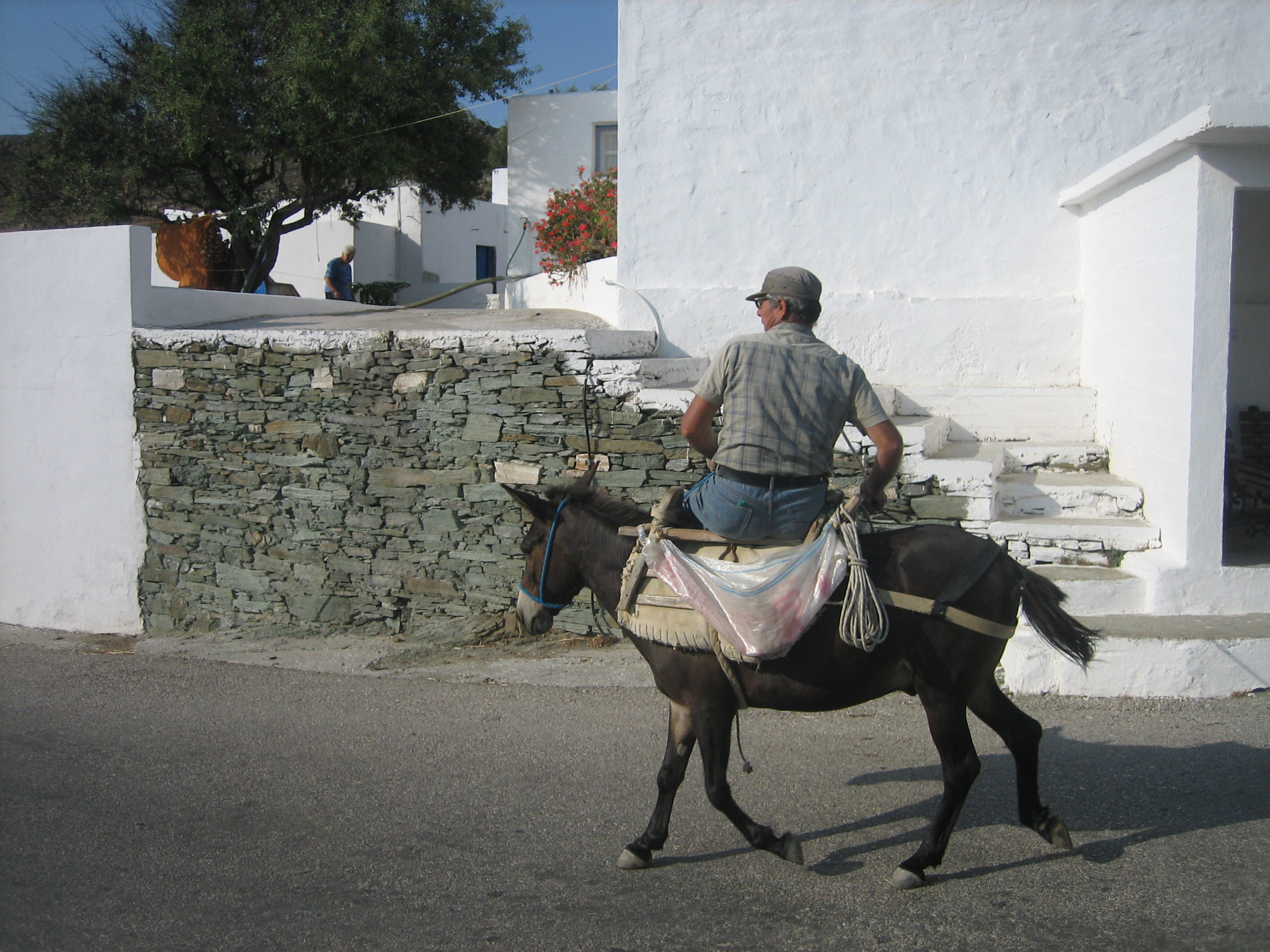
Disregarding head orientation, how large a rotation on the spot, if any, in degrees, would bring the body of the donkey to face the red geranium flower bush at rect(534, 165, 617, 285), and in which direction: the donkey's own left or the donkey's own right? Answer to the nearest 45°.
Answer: approximately 90° to the donkey's own right

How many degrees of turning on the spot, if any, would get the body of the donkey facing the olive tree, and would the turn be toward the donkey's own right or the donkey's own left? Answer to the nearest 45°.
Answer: approximately 45° to the donkey's own right

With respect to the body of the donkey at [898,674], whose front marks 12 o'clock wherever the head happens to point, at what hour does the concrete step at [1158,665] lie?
The concrete step is roughly at 4 o'clock from the donkey.

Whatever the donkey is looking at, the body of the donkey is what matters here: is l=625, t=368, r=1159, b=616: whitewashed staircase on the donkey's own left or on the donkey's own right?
on the donkey's own right

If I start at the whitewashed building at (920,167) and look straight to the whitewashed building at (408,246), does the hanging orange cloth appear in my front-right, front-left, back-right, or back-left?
front-left

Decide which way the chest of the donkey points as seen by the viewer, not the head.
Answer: to the viewer's left

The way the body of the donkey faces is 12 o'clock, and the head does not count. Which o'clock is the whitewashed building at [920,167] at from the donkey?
The whitewashed building is roughly at 3 o'clock from the donkey.

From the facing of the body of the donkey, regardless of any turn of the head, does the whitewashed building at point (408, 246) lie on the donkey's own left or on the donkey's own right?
on the donkey's own right
